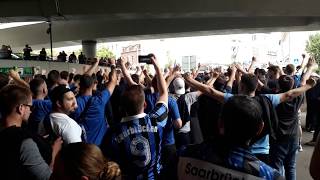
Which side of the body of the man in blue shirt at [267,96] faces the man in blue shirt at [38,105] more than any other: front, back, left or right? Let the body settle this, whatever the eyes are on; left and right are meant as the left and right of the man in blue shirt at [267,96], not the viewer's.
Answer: left

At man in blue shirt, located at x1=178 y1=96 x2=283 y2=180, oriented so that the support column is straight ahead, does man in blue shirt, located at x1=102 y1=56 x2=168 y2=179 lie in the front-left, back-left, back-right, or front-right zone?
front-left

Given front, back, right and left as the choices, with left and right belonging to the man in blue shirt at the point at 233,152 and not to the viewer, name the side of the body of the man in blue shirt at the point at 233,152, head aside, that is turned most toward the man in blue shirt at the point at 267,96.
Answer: front

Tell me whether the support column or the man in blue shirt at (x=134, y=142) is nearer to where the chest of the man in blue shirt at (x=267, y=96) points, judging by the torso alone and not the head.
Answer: the support column

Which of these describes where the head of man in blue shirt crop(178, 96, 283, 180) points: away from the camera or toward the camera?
away from the camera

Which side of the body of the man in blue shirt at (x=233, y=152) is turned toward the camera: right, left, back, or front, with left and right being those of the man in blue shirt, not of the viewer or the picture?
back

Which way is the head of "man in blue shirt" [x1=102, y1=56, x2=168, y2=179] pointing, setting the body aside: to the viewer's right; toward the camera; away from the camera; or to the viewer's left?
away from the camera

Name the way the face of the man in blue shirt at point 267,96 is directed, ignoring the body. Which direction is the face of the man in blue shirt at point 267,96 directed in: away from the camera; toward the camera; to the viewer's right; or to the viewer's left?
away from the camera

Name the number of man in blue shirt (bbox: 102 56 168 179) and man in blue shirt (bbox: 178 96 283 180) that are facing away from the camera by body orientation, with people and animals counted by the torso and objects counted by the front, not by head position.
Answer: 2

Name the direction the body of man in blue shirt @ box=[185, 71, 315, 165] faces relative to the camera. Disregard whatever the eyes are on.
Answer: away from the camera

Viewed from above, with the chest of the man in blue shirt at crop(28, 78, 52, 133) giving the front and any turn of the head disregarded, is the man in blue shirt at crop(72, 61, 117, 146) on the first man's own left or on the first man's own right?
on the first man's own right

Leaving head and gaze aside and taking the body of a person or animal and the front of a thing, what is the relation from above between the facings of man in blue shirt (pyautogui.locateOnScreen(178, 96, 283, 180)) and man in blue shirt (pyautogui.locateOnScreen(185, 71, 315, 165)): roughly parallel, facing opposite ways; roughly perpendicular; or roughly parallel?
roughly parallel

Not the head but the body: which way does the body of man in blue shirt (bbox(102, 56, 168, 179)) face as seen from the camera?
away from the camera

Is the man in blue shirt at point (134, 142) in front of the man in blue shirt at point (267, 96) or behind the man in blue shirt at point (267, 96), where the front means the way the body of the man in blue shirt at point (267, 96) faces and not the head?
behind

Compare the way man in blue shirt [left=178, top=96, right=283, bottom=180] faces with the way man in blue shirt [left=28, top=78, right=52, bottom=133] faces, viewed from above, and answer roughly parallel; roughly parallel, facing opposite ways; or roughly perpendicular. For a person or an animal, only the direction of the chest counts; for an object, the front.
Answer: roughly parallel

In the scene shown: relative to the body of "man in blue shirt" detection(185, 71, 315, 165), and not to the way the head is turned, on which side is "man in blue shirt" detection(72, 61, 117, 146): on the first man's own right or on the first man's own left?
on the first man's own left

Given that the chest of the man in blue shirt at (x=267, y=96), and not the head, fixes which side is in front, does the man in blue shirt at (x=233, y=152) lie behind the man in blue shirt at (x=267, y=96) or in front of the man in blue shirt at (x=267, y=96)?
behind
